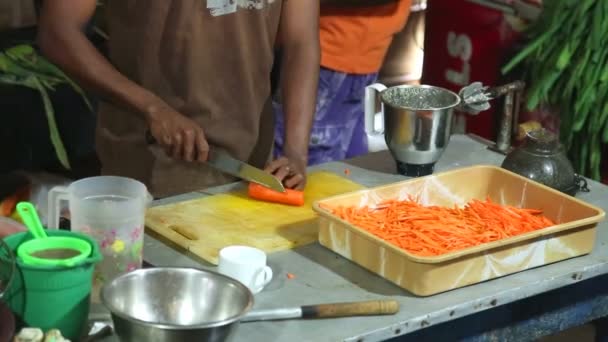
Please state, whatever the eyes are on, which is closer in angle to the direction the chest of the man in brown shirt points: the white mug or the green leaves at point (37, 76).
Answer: the white mug

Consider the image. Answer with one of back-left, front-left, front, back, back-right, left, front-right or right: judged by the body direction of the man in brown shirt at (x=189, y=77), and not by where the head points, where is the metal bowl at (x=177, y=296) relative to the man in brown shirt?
front-right

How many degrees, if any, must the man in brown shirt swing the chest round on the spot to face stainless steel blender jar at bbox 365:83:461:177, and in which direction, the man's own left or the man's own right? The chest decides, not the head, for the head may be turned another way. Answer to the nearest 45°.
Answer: approximately 45° to the man's own left

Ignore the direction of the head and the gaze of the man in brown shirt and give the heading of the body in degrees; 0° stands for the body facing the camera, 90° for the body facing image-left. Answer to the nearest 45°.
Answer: approximately 315°

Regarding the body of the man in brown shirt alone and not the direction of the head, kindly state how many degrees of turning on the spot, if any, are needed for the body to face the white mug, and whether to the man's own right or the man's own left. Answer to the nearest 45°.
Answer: approximately 45° to the man's own right
